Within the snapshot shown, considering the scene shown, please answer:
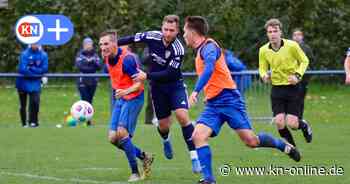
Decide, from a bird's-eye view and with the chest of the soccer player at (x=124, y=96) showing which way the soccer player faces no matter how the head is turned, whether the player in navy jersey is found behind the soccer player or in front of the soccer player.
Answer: behind

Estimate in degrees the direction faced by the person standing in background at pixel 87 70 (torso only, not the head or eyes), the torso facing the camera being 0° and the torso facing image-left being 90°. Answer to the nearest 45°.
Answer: approximately 0°

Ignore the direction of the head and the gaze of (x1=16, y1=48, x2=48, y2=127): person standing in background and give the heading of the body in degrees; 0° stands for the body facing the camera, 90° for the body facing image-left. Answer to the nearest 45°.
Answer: approximately 0°

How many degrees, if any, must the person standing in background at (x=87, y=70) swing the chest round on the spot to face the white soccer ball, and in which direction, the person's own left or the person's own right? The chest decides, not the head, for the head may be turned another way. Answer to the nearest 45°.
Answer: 0° — they already face it
